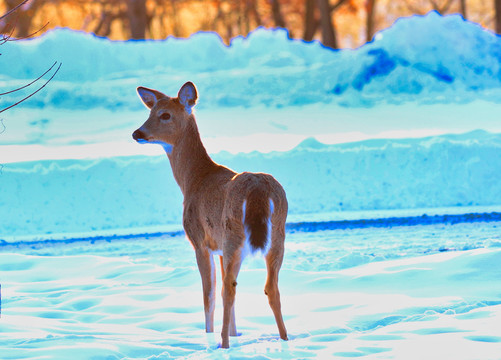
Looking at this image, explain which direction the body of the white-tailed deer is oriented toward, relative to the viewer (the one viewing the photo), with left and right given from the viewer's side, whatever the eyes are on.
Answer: facing away from the viewer and to the left of the viewer

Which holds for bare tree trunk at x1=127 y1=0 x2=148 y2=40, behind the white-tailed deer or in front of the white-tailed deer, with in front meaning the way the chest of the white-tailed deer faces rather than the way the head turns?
in front

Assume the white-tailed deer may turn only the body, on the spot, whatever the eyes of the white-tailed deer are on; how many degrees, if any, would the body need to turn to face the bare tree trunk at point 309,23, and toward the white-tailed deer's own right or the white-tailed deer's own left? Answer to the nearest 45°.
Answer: approximately 45° to the white-tailed deer's own right

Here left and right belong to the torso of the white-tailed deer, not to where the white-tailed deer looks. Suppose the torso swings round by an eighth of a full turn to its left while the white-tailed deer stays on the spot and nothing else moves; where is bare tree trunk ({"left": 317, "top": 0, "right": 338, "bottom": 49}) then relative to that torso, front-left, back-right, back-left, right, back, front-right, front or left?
right
